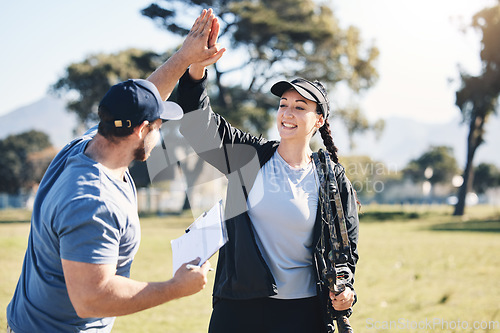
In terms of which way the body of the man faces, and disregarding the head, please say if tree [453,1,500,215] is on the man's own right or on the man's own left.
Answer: on the man's own left

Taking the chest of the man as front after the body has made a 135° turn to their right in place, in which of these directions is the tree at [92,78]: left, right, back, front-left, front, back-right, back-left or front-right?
back-right

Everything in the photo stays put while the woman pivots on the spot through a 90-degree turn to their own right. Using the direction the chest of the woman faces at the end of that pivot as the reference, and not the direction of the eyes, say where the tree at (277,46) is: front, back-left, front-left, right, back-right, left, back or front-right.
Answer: right

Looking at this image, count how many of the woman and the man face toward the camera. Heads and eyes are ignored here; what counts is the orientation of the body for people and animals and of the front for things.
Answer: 1

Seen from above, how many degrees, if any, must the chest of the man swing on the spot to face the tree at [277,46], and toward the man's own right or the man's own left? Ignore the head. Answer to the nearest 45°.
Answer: approximately 90° to the man's own left

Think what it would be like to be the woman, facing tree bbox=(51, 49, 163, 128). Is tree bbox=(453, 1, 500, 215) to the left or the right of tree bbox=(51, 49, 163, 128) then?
right

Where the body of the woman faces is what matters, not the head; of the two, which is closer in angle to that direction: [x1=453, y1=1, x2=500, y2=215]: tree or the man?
the man

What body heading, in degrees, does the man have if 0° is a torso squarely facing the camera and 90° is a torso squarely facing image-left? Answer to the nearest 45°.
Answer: approximately 270°

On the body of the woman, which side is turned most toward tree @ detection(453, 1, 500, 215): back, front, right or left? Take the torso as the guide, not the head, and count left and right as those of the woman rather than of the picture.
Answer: back

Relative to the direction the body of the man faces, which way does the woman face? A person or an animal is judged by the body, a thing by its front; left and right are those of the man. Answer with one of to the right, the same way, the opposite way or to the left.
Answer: to the right
